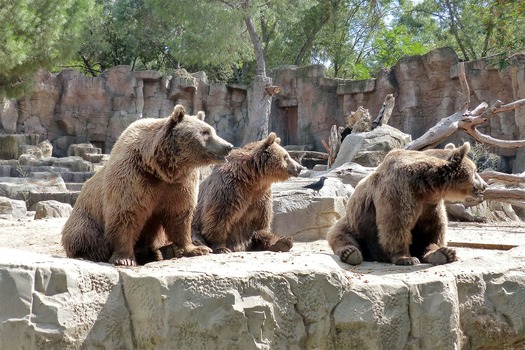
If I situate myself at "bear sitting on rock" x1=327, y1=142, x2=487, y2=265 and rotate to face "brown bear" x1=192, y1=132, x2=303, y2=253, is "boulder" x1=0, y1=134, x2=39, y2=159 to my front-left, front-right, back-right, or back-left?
front-right

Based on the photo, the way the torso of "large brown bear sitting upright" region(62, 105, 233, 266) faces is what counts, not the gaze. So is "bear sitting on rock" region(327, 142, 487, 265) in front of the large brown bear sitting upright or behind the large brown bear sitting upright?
in front

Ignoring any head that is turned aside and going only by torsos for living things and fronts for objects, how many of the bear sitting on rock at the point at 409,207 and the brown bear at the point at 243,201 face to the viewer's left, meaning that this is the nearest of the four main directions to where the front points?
0

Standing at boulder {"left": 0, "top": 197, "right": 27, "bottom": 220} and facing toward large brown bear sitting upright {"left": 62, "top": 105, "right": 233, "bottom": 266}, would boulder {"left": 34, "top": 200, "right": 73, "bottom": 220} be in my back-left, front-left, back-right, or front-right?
front-left

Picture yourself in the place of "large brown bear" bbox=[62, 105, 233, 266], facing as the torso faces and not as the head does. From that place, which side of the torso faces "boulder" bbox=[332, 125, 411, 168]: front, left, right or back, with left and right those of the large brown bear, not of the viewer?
left

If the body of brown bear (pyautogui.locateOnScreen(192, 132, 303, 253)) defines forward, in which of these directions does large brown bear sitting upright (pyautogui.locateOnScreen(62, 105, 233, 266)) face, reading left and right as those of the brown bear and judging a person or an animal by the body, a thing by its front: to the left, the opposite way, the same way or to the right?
the same way

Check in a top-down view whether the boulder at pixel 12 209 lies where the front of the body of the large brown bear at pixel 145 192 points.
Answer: no

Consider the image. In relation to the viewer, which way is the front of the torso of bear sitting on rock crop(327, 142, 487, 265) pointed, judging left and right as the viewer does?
facing the viewer and to the right of the viewer

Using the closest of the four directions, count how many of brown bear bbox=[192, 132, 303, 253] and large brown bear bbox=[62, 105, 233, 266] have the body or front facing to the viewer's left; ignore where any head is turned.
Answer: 0

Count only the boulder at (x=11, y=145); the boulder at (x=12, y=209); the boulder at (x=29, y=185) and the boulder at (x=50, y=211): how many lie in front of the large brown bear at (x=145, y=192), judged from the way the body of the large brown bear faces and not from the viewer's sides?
0

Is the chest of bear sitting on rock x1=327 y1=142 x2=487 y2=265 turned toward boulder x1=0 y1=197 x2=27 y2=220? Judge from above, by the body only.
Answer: no

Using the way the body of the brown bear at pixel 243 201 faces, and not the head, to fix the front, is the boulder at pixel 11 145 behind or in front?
behind

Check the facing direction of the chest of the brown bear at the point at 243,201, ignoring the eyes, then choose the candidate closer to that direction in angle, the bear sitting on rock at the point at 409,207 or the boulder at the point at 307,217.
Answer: the bear sitting on rock

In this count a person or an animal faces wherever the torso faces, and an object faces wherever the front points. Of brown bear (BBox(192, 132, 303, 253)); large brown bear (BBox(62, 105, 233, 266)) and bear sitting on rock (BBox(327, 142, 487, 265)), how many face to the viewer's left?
0

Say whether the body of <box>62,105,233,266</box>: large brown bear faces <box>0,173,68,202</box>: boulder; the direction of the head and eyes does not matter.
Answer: no

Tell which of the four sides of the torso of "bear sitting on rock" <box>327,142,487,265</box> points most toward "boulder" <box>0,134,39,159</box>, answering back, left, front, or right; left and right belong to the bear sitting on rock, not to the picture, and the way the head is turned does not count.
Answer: back
